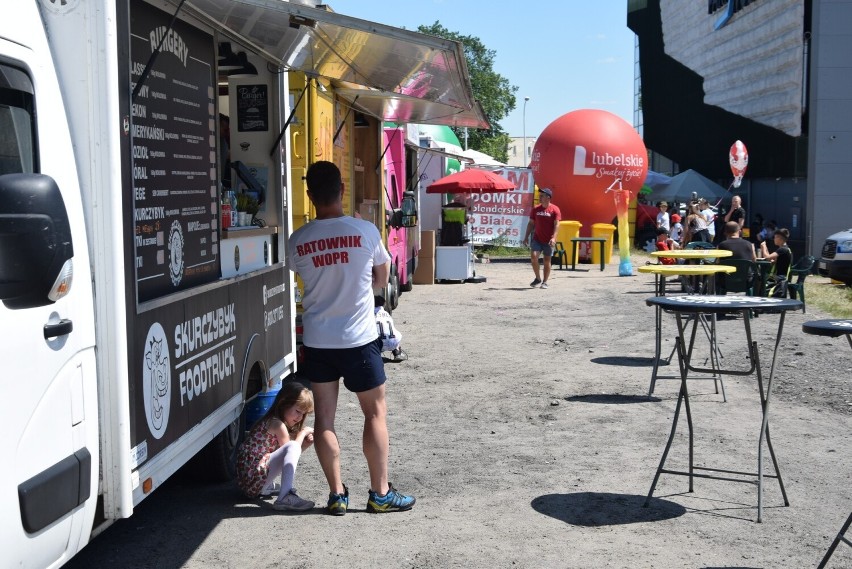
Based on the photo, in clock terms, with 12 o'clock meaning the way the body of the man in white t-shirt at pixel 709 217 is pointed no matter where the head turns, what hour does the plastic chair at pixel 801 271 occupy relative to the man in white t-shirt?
The plastic chair is roughly at 10 o'clock from the man in white t-shirt.

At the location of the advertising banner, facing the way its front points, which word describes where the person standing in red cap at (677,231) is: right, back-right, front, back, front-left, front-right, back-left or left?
front-left

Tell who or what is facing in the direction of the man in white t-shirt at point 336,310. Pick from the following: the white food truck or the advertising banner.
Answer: the advertising banner

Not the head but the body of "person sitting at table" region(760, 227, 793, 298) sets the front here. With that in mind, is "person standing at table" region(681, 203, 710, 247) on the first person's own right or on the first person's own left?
on the first person's own right

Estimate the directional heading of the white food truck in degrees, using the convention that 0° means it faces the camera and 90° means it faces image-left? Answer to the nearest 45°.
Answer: approximately 45°

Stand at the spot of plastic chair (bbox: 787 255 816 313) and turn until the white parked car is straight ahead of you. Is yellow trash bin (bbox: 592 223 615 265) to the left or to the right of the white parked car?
left

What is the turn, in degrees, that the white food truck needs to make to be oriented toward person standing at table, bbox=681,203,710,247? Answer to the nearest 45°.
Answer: approximately 180°

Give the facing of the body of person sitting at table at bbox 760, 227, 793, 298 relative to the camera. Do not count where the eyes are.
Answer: to the viewer's left
